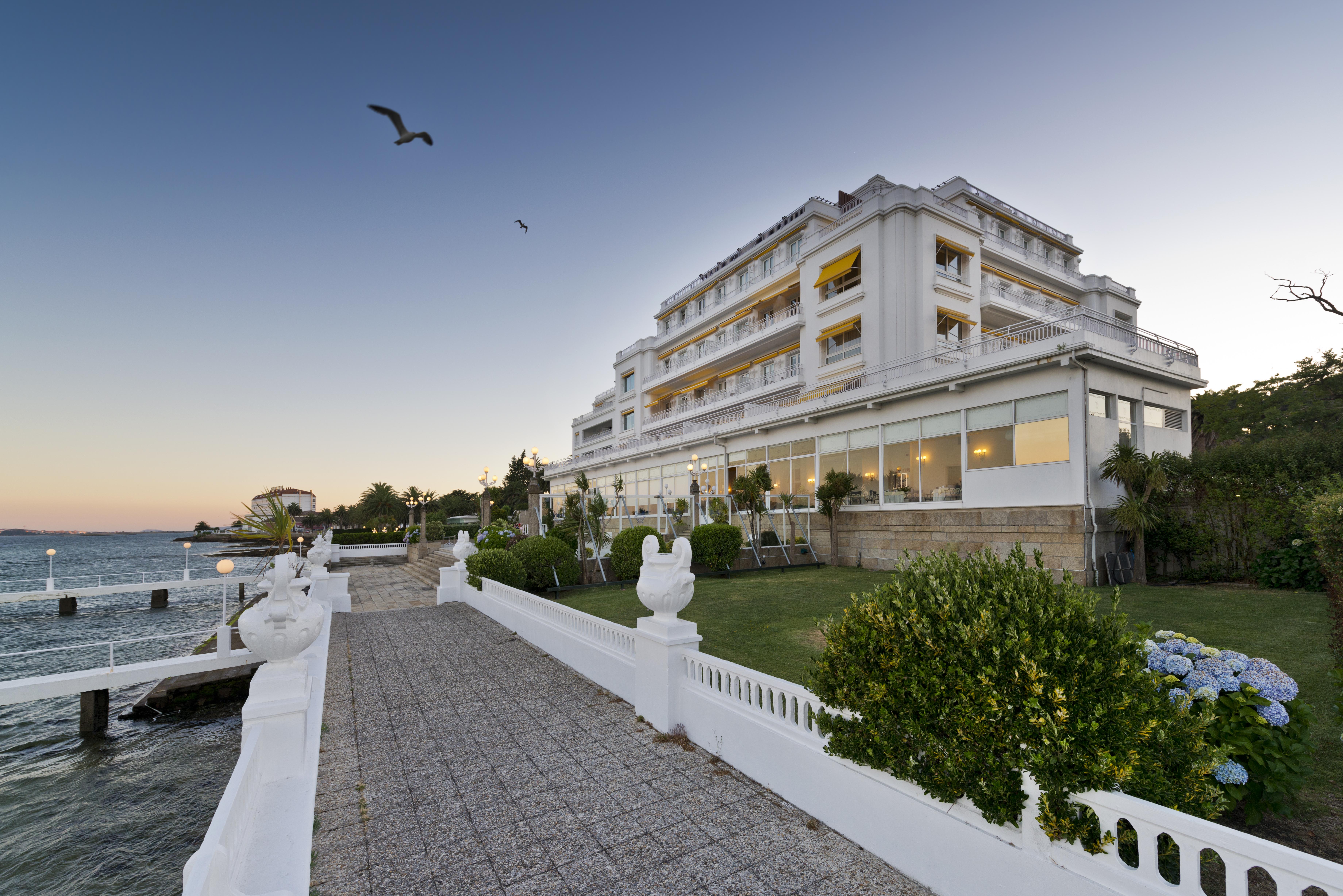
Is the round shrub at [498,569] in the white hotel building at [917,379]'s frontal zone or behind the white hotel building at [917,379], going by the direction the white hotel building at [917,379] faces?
frontal zone

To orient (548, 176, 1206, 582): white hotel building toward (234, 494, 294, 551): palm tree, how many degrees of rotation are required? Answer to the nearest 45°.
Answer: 0° — it already faces it

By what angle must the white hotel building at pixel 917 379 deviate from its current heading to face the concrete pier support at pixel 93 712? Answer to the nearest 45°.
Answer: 0° — it already faces it

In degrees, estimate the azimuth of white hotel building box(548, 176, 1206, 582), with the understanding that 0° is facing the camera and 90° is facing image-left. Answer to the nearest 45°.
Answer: approximately 45°

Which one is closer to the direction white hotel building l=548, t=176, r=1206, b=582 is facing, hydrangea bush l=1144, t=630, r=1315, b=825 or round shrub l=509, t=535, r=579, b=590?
the round shrub

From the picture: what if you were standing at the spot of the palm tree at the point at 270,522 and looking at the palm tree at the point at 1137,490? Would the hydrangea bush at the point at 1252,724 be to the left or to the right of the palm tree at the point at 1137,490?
right

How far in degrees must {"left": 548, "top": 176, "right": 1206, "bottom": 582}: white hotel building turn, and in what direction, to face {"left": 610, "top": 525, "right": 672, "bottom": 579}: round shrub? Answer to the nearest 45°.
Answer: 0° — it already faces it

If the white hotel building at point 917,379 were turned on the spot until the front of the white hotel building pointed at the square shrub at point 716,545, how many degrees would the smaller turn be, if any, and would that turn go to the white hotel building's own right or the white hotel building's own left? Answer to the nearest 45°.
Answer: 0° — it already faces it

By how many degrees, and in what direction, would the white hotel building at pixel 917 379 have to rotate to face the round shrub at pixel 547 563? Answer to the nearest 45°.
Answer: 0° — it already faces it
